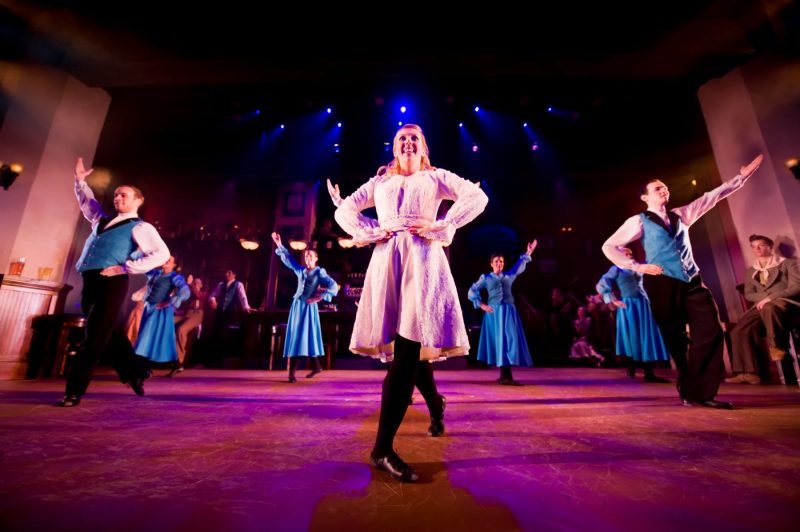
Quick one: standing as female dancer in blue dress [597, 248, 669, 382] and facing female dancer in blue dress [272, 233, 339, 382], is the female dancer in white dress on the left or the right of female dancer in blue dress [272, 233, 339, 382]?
left

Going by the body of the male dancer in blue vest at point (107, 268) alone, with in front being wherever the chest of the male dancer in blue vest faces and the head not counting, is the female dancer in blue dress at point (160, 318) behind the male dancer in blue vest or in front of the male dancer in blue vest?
behind

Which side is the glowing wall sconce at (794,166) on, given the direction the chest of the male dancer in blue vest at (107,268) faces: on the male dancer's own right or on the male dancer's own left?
on the male dancer's own left

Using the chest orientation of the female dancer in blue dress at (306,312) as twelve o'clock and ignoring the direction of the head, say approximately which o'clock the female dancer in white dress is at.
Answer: The female dancer in white dress is roughly at 12 o'clock from the female dancer in blue dress.

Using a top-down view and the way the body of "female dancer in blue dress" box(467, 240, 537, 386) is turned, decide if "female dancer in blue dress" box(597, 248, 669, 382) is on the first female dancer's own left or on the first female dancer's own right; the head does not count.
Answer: on the first female dancer's own left

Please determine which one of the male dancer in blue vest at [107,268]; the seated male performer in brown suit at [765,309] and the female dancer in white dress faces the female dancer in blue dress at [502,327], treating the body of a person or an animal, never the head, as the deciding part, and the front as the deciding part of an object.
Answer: the seated male performer in brown suit

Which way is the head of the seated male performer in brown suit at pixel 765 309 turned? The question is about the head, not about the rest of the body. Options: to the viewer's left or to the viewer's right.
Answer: to the viewer's left

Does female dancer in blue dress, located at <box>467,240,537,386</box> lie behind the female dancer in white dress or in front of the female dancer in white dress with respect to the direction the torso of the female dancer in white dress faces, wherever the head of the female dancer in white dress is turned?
behind

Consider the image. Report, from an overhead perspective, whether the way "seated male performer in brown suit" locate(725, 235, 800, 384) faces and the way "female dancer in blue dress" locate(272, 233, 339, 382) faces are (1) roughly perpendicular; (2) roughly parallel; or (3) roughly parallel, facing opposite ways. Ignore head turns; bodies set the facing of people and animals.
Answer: roughly perpendicular

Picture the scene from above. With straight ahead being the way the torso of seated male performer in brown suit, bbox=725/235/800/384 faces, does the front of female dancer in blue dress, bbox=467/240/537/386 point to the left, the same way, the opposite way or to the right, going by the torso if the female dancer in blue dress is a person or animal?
to the left
